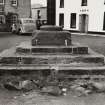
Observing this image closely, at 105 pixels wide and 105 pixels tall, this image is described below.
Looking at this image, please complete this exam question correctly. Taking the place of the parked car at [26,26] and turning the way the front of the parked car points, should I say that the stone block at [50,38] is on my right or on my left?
on my left
